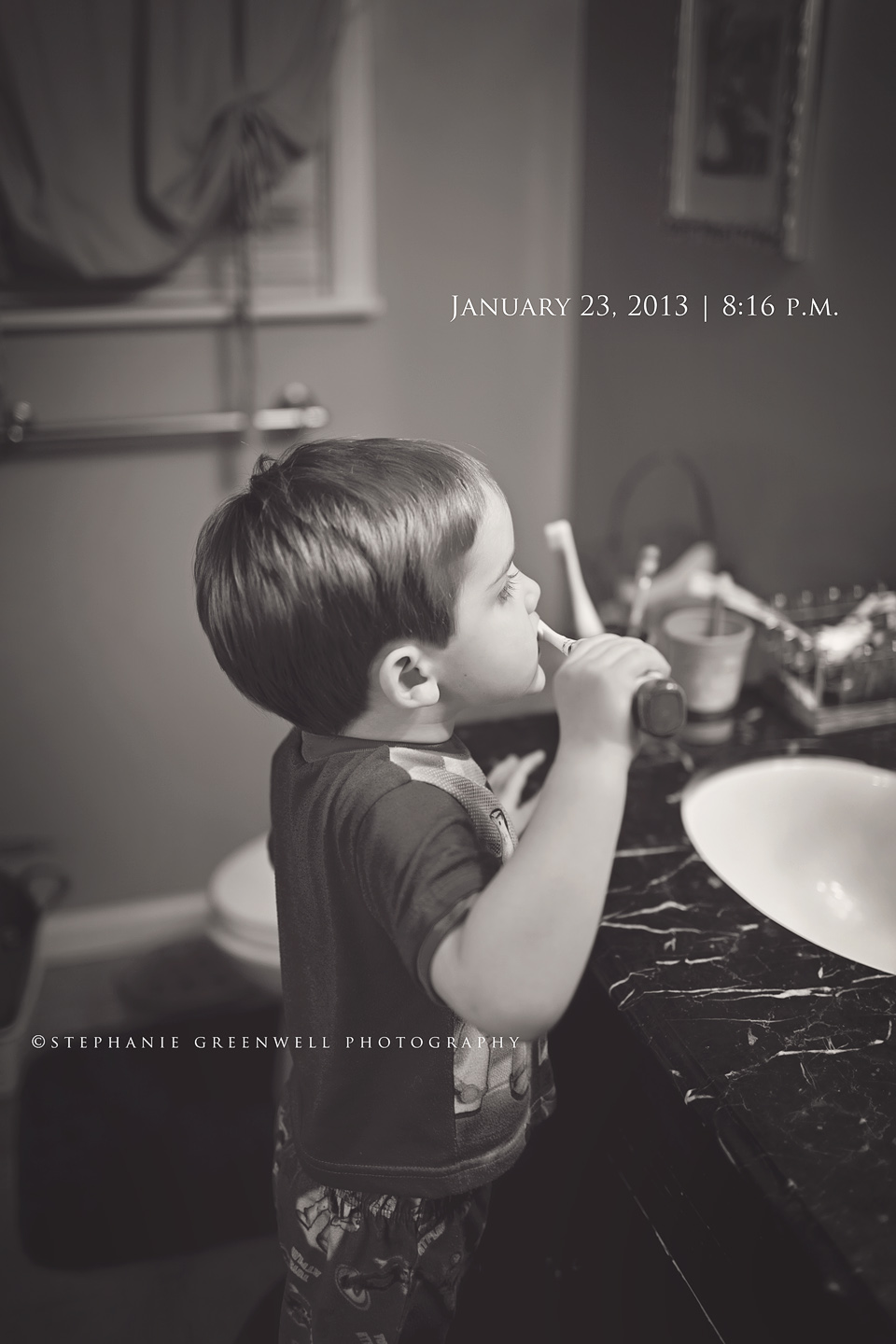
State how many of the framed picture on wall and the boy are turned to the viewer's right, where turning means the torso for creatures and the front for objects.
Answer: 1

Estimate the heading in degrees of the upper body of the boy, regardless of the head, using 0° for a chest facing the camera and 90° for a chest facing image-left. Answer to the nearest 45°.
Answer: approximately 270°

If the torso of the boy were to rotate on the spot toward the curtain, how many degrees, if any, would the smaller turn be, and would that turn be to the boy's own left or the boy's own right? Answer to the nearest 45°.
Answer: approximately 90° to the boy's own left

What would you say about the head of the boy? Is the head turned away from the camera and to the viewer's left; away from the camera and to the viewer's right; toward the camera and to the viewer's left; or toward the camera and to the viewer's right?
away from the camera and to the viewer's right

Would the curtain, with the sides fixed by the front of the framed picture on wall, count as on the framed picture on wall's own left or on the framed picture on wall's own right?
on the framed picture on wall's own right

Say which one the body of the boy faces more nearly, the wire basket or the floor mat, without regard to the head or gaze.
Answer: the wire basket

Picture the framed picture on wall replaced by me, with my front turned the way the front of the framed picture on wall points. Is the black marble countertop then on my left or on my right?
on my left
